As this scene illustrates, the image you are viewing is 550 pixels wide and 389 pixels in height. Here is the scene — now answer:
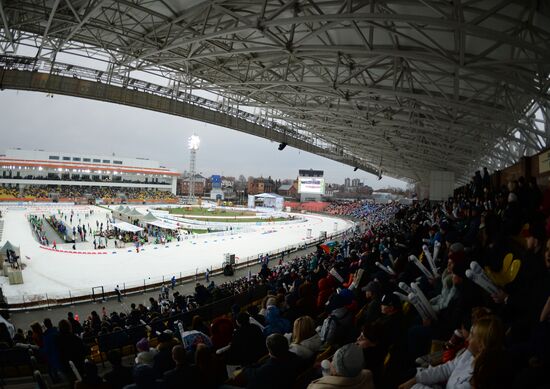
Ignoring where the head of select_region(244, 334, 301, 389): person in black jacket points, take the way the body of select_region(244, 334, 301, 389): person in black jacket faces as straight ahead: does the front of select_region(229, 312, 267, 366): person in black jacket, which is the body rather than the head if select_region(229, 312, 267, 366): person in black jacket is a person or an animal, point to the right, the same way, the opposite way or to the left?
the same way

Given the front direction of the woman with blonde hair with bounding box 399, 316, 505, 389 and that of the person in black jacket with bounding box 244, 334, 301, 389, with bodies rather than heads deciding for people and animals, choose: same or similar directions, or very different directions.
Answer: same or similar directions

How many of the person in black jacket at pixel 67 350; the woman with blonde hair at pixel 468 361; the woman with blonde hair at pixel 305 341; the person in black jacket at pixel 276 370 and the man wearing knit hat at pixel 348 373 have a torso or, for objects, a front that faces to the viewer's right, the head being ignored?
0

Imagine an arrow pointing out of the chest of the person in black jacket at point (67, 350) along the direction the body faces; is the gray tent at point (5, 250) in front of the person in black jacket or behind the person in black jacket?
in front

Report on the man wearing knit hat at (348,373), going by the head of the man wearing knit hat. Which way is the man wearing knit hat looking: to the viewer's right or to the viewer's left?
to the viewer's left

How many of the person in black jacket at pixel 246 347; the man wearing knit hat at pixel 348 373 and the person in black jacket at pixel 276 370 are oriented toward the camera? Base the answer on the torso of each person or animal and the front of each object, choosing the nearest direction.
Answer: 0

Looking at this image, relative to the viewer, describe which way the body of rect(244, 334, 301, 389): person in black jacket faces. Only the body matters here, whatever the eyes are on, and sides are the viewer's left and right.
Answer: facing away from the viewer and to the left of the viewer

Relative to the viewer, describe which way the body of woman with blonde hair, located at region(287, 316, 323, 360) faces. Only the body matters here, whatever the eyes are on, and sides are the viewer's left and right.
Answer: facing away from the viewer and to the left of the viewer

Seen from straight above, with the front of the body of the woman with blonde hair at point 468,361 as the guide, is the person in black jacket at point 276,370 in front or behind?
in front

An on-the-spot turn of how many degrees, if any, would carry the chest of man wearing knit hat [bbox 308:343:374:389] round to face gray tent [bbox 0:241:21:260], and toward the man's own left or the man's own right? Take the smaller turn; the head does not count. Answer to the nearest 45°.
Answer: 0° — they already face it

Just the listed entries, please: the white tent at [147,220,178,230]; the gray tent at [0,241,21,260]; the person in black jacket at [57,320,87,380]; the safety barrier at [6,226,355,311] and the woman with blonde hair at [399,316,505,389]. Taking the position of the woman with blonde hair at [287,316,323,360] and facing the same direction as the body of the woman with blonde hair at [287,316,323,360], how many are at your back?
1

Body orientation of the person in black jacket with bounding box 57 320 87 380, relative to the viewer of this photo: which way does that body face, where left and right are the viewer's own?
facing away from the viewer and to the left of the viewer

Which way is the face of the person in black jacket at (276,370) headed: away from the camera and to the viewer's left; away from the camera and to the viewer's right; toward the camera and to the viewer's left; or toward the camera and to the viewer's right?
away from the camera and to the viewer's left

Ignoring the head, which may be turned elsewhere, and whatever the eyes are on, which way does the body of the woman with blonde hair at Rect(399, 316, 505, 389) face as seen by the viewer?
to the viewer's left

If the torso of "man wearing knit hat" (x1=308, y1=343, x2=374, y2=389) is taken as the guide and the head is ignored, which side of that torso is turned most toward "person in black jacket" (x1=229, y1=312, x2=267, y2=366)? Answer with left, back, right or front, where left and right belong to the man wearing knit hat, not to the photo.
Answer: front

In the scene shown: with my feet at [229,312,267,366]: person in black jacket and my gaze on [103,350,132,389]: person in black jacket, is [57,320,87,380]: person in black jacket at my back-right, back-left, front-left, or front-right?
front-right

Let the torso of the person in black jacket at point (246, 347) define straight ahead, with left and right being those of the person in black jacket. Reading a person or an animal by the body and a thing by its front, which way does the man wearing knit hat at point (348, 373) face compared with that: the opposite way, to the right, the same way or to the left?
the same way
